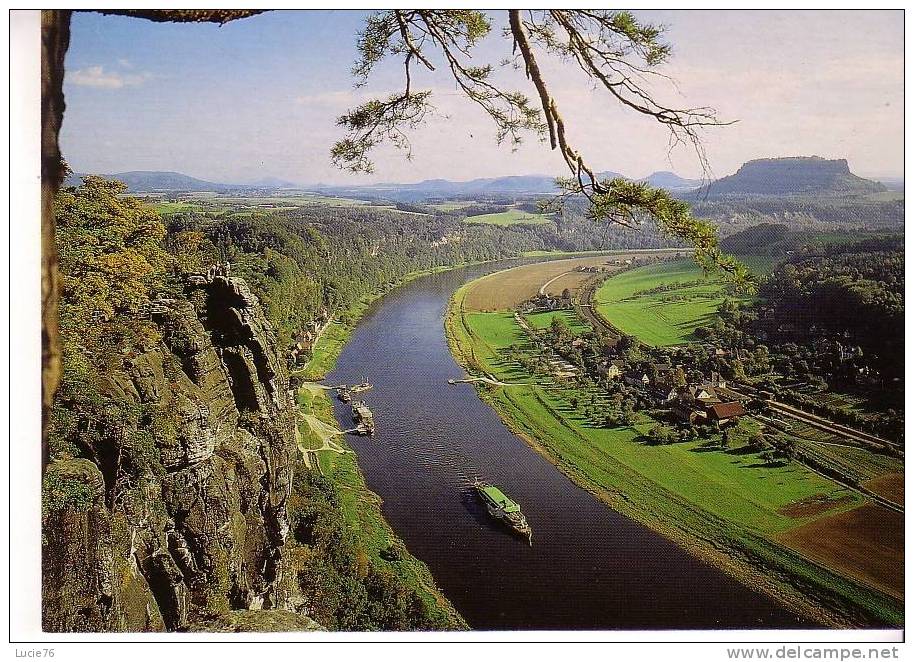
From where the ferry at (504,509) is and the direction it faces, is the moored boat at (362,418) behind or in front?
behind

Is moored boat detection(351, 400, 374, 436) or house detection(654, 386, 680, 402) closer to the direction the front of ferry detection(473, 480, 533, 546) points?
the house

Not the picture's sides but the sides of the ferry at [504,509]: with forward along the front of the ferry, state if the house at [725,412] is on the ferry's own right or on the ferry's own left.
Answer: on the ferry's own left

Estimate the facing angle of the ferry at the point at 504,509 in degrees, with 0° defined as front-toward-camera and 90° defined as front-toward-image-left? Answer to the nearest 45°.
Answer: approximately 315°

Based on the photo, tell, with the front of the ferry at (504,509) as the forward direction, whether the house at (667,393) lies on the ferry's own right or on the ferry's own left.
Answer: on the ferry's own left
